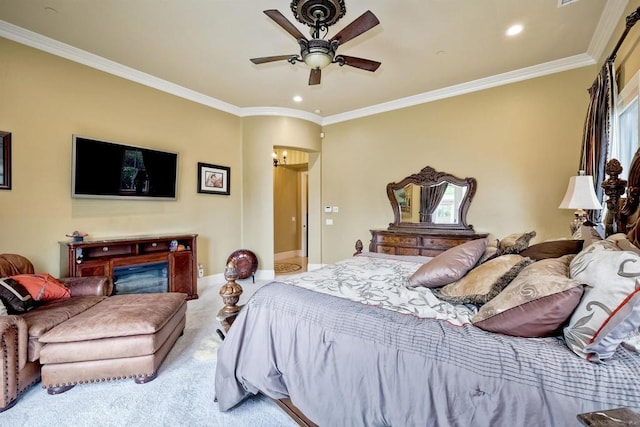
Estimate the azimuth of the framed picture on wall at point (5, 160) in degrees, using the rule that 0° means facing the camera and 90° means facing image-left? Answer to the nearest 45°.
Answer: approximately 0°

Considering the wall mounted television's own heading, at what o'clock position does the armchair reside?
The armchair is roughly at 2 o'clock from the wall mounted television.

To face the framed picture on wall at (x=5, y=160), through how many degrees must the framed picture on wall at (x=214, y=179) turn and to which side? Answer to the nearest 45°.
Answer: approximately 90° to its right

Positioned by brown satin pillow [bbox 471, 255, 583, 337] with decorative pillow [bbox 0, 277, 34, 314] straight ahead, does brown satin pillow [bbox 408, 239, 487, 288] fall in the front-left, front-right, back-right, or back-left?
front-right

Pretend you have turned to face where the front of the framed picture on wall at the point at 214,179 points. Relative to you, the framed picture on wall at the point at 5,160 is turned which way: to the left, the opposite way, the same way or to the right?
the same way

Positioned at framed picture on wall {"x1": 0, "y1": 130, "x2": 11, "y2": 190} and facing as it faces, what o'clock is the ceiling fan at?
The ceiling fan is roughly at 11 o'clock from the framed picture on wall.

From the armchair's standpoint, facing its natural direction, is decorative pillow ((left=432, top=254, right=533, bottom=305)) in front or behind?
in front

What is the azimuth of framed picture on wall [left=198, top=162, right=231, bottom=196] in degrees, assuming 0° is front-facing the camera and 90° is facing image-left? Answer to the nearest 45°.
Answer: approximately 315°

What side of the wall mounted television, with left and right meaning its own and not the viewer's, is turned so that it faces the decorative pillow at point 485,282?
front

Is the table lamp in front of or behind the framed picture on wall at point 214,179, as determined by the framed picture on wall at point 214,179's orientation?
in front

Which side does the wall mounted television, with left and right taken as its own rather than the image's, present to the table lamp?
front

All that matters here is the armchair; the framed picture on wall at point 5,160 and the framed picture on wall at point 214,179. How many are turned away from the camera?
0

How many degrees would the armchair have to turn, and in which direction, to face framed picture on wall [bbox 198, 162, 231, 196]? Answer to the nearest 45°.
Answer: approximately 90° to its left

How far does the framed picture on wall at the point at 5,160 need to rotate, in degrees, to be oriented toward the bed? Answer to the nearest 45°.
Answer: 0° — it already faces it

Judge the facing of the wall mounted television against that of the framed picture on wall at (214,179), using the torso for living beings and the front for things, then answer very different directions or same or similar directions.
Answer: same or similar directions

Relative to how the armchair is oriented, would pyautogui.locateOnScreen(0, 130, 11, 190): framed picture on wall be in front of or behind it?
behind
